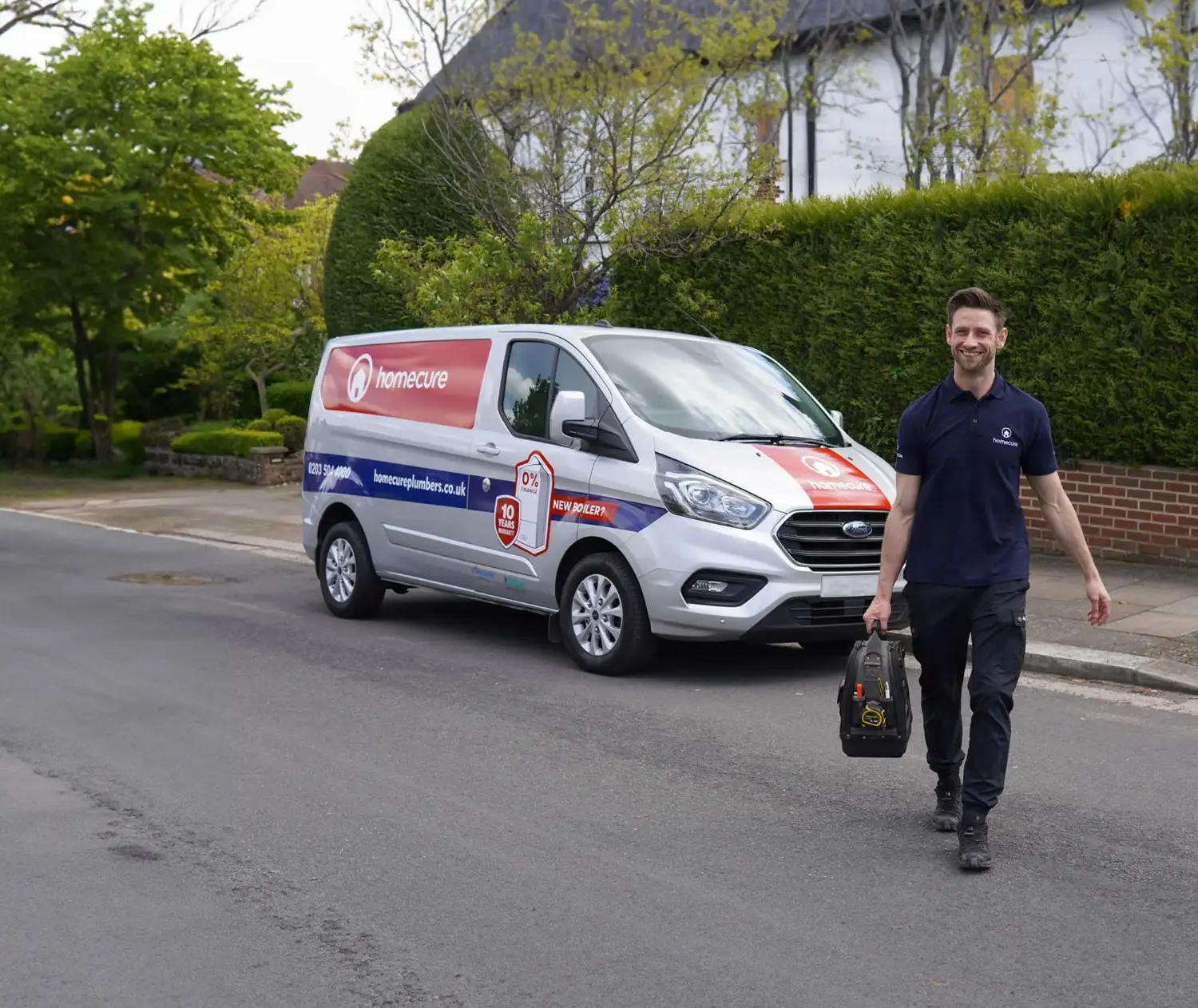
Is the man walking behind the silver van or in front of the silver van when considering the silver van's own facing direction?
in front

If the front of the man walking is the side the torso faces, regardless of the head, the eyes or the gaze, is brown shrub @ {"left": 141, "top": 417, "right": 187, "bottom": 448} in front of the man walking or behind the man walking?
behind

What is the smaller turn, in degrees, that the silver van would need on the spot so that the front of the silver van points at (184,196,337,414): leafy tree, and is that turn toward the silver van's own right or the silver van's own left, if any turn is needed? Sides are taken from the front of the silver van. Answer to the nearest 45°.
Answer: approximately 135° to the silver van's own left

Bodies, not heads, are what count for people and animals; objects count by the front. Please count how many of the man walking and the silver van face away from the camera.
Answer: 0

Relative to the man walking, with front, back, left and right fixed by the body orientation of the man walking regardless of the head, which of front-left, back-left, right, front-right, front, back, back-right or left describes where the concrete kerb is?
back

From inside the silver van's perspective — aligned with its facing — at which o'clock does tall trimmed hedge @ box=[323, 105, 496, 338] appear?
The tall trimmed hedge is roughly at 7 o'clock from the silver van.

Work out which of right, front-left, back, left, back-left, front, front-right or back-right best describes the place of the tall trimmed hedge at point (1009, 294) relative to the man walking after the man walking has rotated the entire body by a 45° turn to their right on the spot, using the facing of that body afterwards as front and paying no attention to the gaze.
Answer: back-right

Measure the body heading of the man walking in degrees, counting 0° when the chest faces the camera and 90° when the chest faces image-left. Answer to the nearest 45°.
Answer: approximately 0°

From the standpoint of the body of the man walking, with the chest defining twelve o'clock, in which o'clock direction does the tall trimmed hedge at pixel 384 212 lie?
The tall trimmed hedge is roughly at 5 o'clock from the man walking.

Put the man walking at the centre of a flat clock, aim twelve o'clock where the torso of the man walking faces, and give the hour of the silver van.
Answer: The silver van is roughly at 5 o'clock from the man walking.

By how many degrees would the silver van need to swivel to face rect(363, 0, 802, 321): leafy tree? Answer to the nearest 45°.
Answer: approximately 135° to its left

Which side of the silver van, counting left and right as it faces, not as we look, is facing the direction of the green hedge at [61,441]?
back

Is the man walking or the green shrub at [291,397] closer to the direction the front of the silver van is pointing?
the man walking

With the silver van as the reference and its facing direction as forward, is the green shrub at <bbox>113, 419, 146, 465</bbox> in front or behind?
behind

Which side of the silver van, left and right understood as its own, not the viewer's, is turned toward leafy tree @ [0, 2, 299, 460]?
back

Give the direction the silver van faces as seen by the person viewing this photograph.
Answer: facing the viewer and to the right of the viewer

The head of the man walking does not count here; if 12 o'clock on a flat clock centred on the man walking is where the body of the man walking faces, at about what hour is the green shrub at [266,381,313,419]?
The green shrub is roughly at 5 o'clock from the man walking.

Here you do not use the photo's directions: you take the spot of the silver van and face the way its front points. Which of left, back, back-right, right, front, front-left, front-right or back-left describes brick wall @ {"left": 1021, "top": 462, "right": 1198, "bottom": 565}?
left
